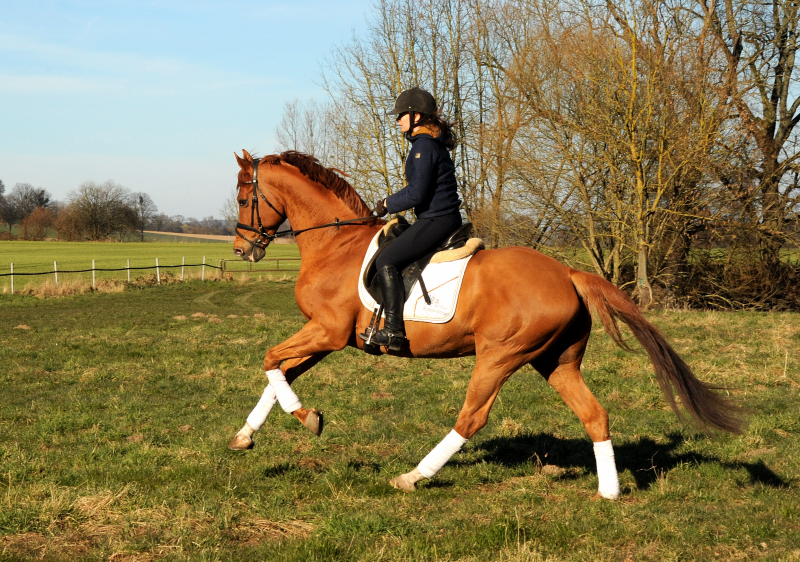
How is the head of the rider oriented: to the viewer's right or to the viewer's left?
to the viewer's left

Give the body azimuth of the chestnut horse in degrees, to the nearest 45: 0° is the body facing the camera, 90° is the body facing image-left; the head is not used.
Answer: approximately 90°

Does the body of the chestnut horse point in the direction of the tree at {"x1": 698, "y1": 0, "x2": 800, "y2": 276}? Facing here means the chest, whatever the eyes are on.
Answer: no

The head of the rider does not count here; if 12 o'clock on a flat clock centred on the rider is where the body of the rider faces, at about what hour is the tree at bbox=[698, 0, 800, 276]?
The tree is roughly at 4 o'clock from the rider.

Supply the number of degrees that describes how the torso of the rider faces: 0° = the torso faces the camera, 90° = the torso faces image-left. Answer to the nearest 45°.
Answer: approximately 90°
